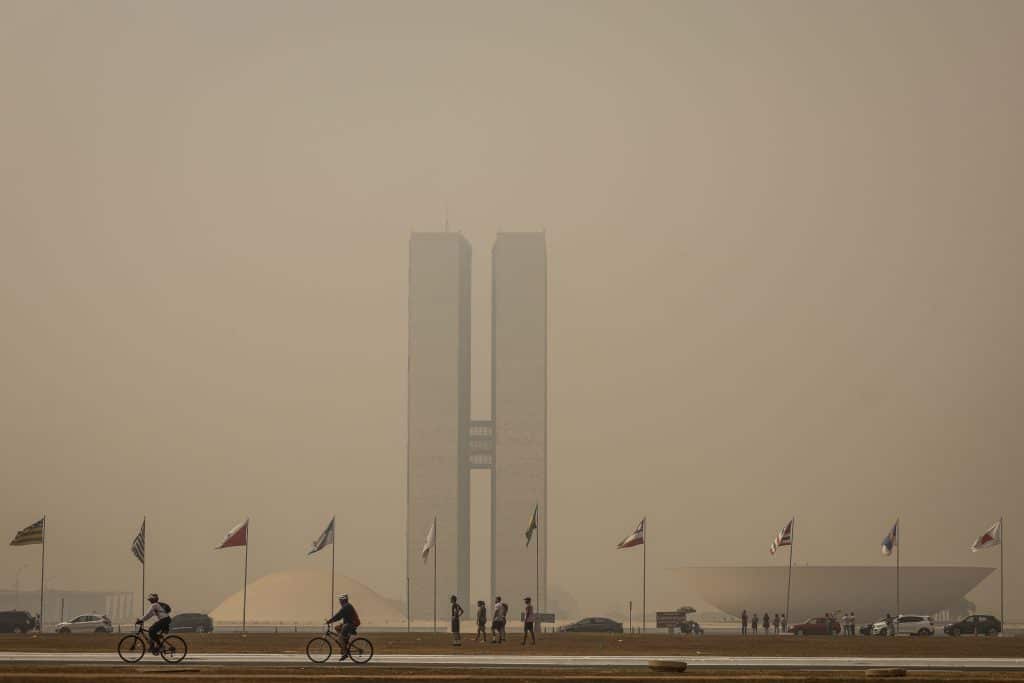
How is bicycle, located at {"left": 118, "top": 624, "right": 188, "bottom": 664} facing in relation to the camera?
to the viewer's left

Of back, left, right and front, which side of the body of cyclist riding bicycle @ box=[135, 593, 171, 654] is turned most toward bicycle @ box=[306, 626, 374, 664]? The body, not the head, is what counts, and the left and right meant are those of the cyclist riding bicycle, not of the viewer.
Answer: back

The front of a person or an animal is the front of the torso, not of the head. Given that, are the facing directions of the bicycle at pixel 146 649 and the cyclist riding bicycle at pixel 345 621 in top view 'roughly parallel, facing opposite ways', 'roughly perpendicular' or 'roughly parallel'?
roughly parallel

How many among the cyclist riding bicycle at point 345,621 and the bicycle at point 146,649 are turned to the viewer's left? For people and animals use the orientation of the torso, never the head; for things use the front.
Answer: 2

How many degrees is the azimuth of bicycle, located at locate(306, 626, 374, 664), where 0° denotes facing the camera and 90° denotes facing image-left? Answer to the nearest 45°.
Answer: approximately 90°

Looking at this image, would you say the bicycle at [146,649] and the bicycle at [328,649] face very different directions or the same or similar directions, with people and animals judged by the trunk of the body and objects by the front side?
same or similar directions

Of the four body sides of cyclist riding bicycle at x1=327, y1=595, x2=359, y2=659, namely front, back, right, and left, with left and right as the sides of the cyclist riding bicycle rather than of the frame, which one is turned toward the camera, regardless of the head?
left

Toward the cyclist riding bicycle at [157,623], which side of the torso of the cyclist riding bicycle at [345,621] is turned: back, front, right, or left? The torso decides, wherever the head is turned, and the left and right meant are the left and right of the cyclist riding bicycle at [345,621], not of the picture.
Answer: front

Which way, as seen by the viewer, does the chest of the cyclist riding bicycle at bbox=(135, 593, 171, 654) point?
to the viewer's left

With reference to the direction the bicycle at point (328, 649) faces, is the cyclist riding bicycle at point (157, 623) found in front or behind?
in front
